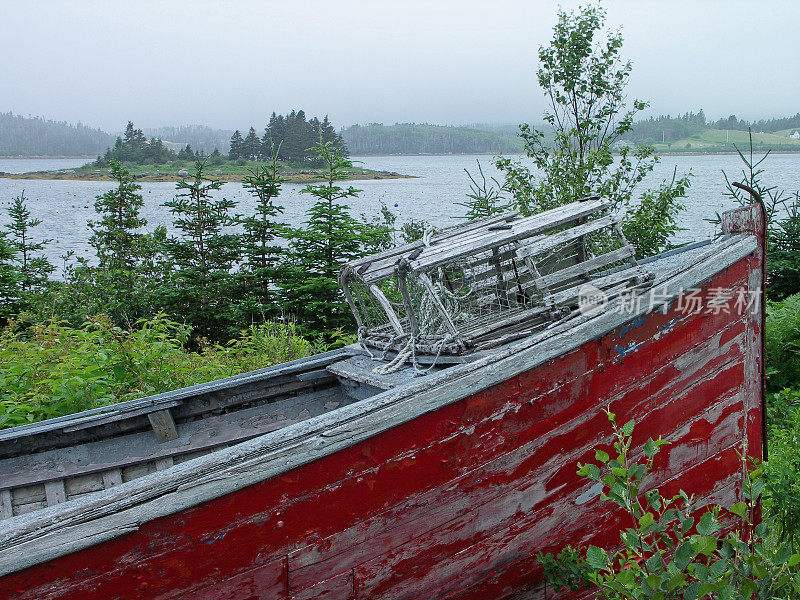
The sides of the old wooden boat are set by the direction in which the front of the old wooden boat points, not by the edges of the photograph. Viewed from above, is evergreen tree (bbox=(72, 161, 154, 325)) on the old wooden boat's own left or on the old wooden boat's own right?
on the old wooden boat's own left

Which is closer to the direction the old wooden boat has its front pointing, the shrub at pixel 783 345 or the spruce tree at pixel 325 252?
the shrub

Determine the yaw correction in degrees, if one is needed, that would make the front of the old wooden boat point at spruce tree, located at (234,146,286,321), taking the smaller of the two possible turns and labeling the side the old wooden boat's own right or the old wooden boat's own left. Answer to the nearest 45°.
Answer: approximately 45° to the old wooden boat's own left

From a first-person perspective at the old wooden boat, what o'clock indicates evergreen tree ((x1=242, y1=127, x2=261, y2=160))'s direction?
The evergreen tree is roughly at 10 o'clock from the old wooden boat.

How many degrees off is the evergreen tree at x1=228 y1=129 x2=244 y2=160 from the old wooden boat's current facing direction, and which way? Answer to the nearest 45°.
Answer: approximately 45° to its left

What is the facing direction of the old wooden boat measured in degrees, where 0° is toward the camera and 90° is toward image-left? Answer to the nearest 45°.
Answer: approximately 225°

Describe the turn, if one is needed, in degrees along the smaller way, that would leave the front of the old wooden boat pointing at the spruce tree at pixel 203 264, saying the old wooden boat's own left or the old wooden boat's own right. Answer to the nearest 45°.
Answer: approximately 45° to the old wooden boat's own left

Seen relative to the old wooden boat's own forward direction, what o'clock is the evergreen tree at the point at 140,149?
The evergreen tree is roughly at 10 o'clock from the old wooden boat.

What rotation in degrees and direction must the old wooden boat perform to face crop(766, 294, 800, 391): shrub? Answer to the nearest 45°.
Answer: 0° — it already faces it
